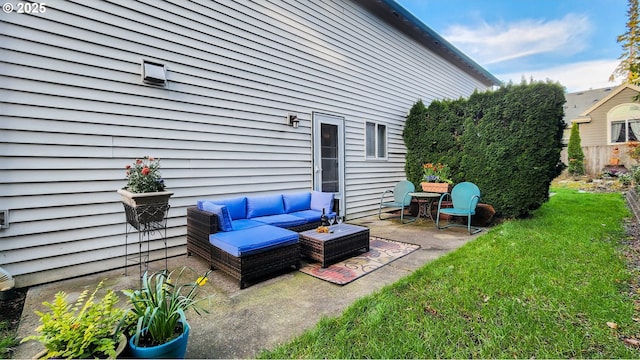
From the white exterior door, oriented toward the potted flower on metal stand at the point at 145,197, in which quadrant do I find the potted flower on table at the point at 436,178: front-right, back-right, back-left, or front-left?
back-left

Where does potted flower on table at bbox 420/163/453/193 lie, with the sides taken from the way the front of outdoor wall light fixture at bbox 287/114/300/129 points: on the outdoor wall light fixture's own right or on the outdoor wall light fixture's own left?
on the outdoor wall light fixture's own left

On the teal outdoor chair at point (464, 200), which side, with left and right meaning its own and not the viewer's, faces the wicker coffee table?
front

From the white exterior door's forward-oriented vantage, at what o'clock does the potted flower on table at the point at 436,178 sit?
The potted flower on table is roughly at 10 o'clock from the white exterior door.

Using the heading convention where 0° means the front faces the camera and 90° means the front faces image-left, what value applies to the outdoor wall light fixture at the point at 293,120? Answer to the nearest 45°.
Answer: approximately 315°

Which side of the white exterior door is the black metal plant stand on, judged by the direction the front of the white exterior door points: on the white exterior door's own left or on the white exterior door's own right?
on the white exterior door's own right

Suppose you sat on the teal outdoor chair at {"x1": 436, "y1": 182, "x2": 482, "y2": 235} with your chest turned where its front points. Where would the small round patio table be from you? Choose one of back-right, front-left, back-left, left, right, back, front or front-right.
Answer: right

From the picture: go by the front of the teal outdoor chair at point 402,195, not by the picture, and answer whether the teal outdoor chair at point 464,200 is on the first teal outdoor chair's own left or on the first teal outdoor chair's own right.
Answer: on the first teal outdoor chair's own left

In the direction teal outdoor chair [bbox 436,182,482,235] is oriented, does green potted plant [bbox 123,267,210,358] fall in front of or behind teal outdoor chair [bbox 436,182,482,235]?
in front

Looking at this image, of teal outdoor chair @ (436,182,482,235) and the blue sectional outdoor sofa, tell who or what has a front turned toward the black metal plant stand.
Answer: the teal outdoor chair

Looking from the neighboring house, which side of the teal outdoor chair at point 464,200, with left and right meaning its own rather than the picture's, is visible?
back

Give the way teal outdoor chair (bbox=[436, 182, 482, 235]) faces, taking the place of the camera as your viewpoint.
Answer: facing the viewer and to the left of the viewer

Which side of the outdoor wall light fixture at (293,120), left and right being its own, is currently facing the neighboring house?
left

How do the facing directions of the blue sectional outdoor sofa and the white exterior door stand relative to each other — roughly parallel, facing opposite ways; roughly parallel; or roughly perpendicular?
roughly parallel

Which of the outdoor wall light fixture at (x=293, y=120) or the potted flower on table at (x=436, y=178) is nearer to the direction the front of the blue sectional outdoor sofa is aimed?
the potted flower on table
